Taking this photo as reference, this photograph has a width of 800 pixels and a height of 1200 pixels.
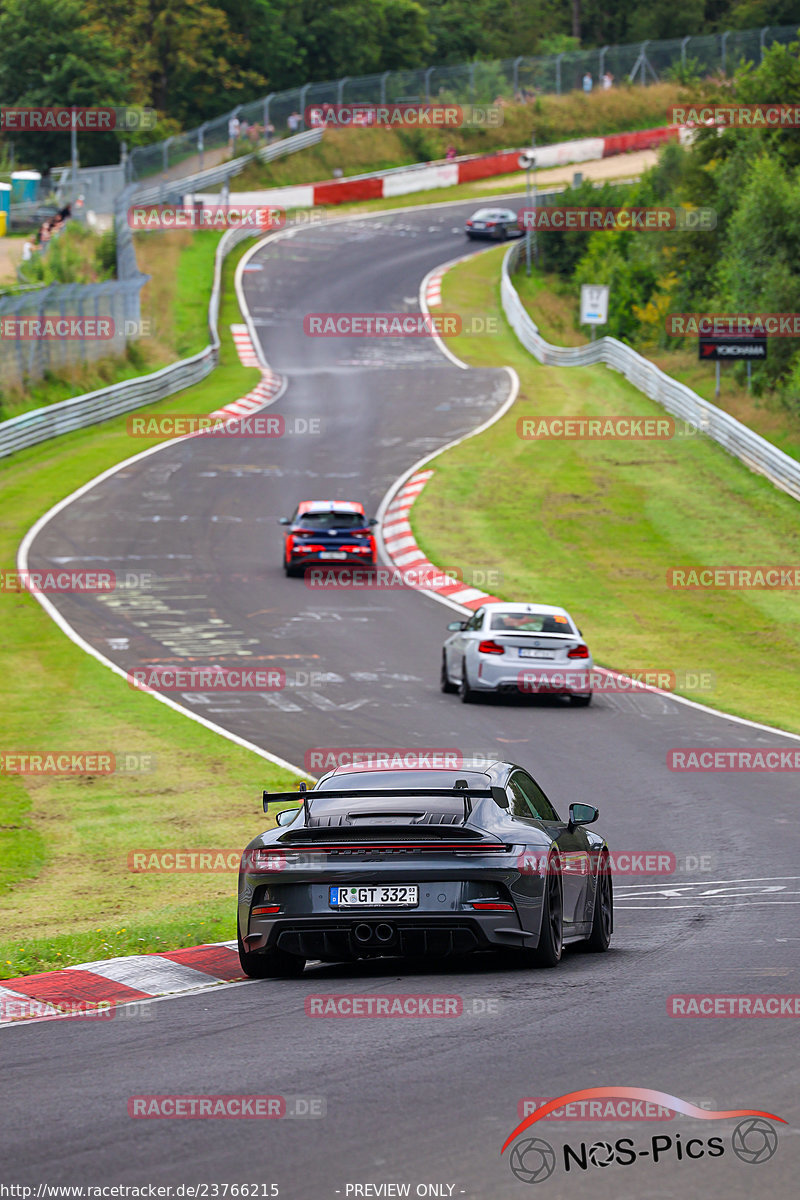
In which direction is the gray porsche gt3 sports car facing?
away from the camera

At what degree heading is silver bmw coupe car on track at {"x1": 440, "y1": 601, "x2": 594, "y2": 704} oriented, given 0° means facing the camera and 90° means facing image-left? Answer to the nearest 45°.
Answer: approximately 180°

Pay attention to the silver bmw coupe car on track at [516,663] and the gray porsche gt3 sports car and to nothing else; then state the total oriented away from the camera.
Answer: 2

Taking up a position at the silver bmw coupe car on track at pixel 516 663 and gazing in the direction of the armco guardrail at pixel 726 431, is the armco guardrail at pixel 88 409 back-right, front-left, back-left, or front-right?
front-left

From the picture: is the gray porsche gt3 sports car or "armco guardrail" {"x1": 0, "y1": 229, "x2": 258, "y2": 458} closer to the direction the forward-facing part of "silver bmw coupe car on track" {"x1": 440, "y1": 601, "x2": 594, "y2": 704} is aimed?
the armco guardrail

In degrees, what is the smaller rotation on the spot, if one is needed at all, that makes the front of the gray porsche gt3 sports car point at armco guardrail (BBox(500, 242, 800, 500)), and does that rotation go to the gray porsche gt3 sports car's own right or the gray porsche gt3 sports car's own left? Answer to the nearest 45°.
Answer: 0° — it already faces it

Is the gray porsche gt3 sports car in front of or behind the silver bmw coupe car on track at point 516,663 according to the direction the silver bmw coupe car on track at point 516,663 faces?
behind

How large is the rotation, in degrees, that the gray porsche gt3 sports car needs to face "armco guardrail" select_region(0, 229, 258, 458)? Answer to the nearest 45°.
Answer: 0° — it already faces it

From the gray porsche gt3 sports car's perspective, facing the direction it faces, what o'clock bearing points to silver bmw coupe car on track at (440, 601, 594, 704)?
The silver bmw coupe car on track is roughly at 12 o'clock from the gray porsche gt3 sports car.

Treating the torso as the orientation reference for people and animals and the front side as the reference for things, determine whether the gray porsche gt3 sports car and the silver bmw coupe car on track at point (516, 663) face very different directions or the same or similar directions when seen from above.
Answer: same or similar directions

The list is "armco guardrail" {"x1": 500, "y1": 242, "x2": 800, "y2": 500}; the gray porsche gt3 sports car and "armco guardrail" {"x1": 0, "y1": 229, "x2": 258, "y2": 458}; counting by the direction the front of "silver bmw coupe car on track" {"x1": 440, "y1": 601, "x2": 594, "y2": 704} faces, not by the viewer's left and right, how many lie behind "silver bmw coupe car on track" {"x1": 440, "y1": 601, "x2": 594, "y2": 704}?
1

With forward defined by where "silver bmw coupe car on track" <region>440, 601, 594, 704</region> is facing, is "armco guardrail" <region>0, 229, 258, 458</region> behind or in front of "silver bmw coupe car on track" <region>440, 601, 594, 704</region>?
in front
